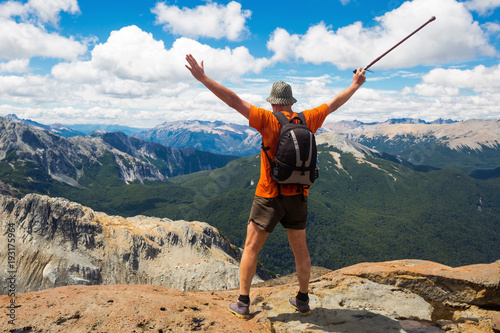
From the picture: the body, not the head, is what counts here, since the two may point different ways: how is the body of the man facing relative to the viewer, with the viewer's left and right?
facing away from the viewer and to the left of the viewer

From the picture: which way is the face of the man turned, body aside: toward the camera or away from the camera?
away from the camera
